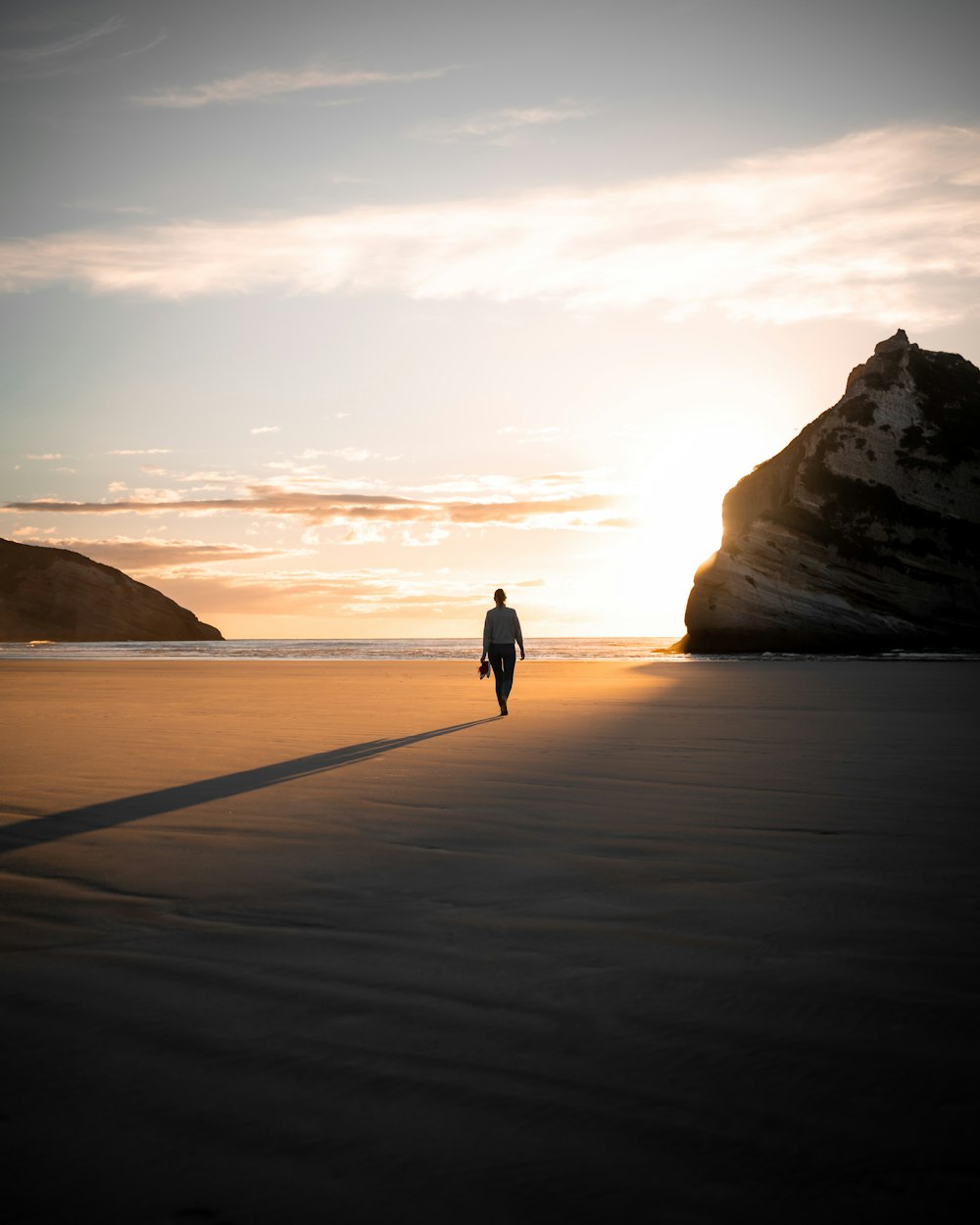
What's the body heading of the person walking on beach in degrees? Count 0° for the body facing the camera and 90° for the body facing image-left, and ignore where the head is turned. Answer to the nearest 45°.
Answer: approximately 180°
